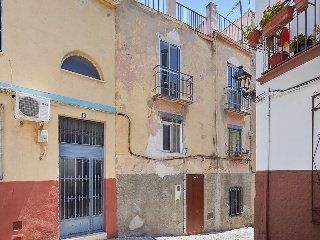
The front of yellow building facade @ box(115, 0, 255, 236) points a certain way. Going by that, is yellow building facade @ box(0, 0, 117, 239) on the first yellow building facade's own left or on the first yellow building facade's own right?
on the first yellow building facade's own right

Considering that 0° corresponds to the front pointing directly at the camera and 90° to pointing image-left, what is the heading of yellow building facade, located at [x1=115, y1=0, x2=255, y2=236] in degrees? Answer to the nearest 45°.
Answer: approximately 315°

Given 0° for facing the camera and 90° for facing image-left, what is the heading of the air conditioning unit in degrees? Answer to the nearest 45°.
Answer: approximately 0°
